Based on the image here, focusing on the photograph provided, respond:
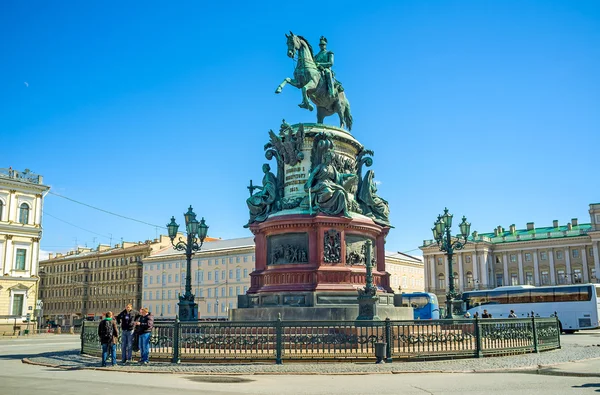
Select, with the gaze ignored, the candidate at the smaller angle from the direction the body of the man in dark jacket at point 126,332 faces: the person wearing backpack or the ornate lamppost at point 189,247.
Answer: the person wearing backpack

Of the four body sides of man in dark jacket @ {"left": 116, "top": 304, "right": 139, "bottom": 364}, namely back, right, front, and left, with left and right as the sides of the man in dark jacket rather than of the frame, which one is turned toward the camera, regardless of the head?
front

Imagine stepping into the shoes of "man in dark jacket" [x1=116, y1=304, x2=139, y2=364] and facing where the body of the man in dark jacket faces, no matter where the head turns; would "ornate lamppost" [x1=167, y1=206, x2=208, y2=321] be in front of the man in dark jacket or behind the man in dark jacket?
behind

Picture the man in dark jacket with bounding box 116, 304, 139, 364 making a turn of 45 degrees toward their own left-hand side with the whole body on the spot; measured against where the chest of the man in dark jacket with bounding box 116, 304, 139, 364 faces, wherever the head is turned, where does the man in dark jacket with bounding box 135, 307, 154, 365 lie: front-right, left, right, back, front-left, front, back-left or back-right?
front
